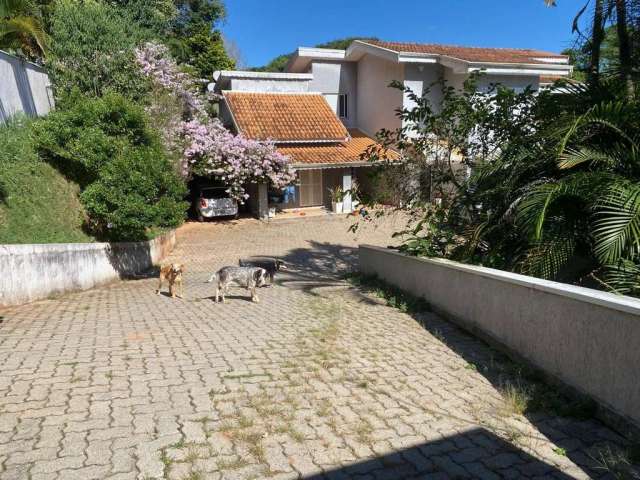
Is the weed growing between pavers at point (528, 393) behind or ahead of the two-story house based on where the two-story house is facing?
ahead

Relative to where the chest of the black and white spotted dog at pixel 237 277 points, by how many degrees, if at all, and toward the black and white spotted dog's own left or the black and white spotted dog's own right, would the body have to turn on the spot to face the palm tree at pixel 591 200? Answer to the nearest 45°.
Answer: approximately 45° to the black and white spotted dog's own right

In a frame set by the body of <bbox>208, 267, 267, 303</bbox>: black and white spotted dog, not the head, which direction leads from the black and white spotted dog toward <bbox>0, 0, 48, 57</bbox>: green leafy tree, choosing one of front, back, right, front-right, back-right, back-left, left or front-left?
back-left

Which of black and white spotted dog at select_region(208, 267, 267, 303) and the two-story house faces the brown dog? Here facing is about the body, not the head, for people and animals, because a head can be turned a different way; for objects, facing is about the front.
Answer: the two-story house

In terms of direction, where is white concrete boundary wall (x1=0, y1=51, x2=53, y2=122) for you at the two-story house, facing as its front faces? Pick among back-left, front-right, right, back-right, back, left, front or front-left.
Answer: front-right

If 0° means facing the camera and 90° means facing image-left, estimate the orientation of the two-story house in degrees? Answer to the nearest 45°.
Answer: approximately 0°

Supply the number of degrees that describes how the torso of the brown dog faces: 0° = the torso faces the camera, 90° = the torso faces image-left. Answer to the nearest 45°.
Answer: approximately 315°

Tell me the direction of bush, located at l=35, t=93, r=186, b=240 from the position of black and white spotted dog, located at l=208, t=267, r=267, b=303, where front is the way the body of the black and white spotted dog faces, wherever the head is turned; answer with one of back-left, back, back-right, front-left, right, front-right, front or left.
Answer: back-left

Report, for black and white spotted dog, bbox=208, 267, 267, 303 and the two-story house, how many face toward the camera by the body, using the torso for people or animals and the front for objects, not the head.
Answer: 1

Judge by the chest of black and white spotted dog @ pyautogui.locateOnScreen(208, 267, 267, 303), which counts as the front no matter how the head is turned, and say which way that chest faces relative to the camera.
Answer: to the viewer's right

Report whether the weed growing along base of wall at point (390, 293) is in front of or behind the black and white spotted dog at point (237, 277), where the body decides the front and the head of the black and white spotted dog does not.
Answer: in front

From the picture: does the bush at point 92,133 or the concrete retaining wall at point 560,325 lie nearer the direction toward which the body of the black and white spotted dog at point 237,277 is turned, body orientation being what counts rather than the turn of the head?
the concrete retaining wall

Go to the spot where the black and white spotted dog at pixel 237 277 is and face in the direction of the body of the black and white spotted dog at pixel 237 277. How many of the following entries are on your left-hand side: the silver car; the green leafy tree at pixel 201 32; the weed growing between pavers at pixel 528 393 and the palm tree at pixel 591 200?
2
